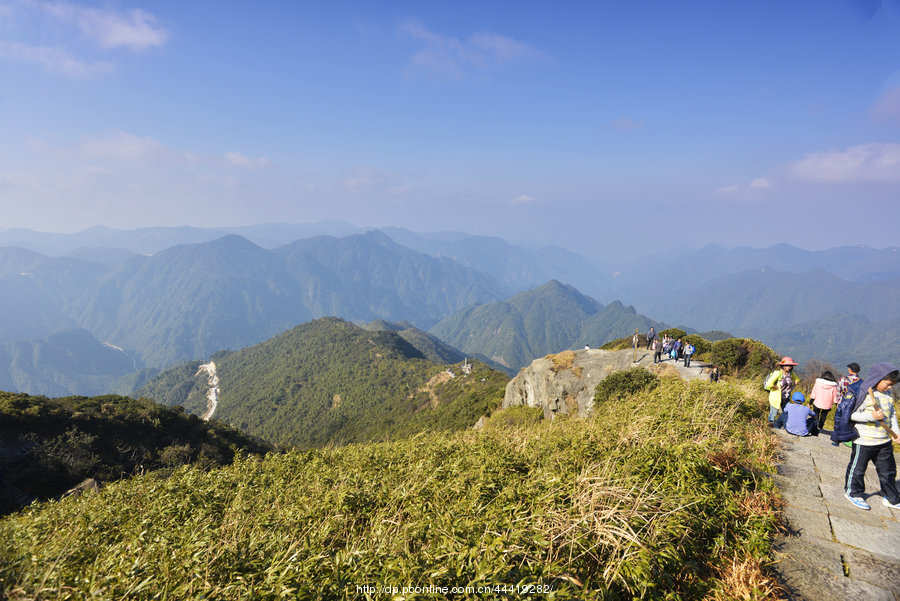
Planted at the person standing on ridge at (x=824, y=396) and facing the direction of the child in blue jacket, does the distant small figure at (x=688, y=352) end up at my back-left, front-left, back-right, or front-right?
back-right
